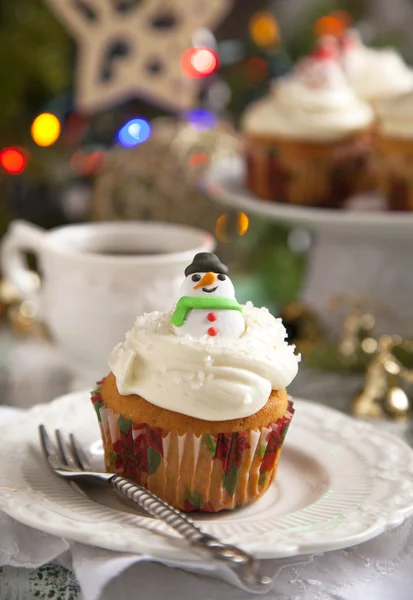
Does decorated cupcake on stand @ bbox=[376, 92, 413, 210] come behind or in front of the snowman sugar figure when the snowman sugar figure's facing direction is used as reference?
behind

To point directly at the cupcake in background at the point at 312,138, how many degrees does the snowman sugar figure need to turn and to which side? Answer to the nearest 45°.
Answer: approximately 180°

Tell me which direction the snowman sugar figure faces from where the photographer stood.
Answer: facing the viewer

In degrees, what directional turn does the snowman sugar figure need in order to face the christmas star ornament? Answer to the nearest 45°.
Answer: approximately 180°

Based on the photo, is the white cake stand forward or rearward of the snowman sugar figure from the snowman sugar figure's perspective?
rearward

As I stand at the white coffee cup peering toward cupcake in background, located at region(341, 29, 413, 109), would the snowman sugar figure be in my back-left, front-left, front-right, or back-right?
back-right
